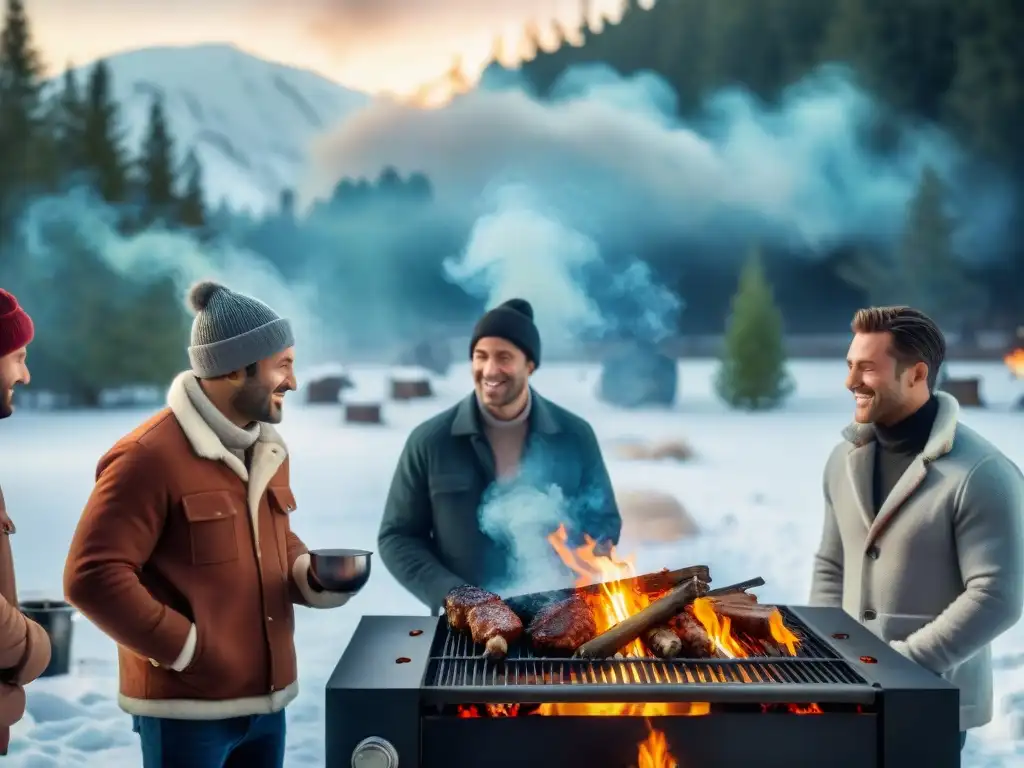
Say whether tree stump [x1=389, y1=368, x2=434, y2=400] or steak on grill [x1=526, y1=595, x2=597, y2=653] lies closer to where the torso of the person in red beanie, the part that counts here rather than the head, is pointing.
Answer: the steak on grill

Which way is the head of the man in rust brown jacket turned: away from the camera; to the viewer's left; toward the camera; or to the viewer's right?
to the viewer's right

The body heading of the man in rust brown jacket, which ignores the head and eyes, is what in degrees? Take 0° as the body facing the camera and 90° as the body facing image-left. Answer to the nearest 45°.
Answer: approximately 315°

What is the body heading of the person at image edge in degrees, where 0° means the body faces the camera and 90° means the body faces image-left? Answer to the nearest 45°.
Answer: approximately 270°

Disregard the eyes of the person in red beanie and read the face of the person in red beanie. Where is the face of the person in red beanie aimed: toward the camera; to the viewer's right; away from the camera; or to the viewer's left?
to the viewer's right

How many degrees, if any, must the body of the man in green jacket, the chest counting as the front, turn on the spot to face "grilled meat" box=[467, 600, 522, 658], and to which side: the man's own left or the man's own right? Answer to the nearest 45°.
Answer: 0° — they already face it

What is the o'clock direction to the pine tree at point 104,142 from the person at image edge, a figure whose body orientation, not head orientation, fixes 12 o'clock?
The pine tree is roughly at 9 o'clock from the person at image edge.

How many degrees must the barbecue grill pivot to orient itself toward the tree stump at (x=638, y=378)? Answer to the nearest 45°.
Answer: approximately 180°

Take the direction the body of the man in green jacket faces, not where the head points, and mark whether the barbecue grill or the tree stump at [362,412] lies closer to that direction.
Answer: the barbecue grill

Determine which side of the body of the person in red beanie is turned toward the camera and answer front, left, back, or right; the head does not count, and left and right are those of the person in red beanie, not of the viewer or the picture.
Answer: right

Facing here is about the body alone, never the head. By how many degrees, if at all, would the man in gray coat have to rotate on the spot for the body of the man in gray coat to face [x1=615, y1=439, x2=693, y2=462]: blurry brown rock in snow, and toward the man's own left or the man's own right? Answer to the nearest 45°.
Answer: approximately 135° to the man's own right

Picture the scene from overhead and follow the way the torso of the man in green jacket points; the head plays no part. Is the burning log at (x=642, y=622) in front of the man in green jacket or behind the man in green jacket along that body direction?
in front

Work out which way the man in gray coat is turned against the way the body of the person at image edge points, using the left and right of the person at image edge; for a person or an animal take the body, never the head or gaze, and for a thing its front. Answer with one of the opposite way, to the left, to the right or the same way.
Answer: the opposite way
